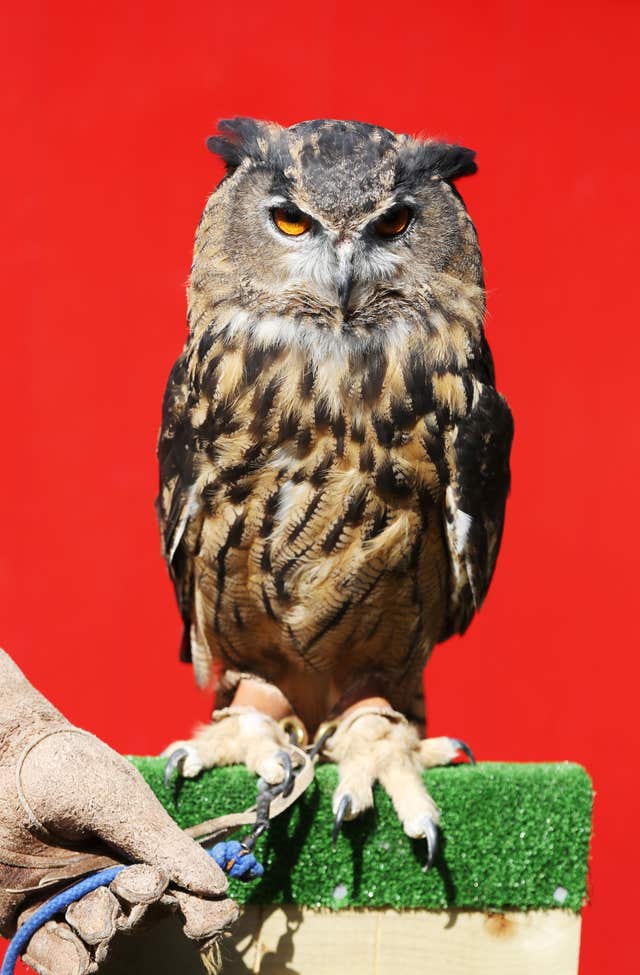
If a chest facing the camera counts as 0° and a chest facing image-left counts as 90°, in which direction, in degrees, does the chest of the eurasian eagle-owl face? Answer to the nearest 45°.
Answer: approximately 0°
